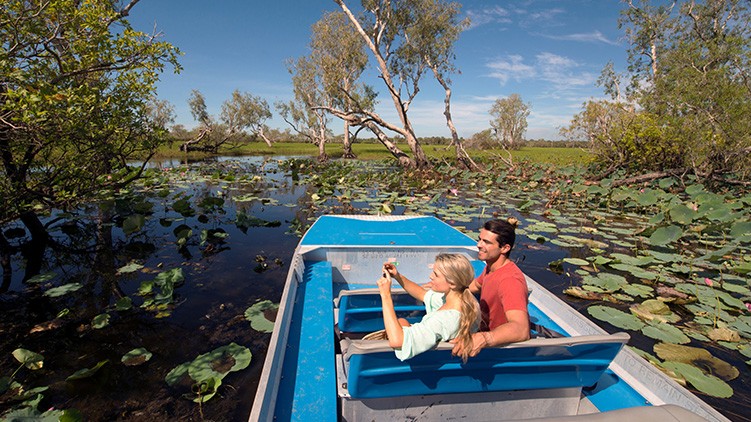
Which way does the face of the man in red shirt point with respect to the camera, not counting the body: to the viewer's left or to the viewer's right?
to the viewer's left

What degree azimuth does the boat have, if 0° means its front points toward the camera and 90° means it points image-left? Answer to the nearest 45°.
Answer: approximately 180°

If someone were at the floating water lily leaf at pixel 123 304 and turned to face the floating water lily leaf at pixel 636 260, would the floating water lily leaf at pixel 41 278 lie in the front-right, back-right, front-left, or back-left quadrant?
back-left

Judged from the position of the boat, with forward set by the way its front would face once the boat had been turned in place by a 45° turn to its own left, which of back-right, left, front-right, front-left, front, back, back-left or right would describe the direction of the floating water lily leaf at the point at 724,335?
right

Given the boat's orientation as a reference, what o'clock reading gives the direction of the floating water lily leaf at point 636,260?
The floating water lily leaf is roughly at 1 o'clock from the boat.

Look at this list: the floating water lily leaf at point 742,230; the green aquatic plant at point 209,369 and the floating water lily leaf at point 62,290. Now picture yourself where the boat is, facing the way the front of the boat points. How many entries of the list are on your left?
2

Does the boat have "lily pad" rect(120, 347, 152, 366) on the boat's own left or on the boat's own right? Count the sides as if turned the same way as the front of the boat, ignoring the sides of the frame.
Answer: on the boat's own left

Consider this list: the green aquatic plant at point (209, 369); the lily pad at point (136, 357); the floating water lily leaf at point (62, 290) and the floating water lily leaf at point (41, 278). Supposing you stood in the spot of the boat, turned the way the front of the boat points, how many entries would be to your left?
4

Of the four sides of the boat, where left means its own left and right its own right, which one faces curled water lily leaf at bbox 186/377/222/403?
left

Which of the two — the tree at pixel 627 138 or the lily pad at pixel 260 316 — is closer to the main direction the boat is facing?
the tree

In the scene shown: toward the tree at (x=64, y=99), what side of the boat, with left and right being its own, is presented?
left

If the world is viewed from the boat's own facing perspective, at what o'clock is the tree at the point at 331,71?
The tree is roughly at 11 o'clock from the boat.

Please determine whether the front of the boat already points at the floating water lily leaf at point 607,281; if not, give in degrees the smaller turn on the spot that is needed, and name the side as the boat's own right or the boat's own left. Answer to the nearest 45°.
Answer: approximately 45° to the boat's own right

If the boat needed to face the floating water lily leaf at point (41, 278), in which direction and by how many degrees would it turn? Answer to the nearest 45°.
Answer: approximately 90° to its left

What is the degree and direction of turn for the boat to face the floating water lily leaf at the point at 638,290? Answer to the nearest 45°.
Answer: approximately 45° to its right
